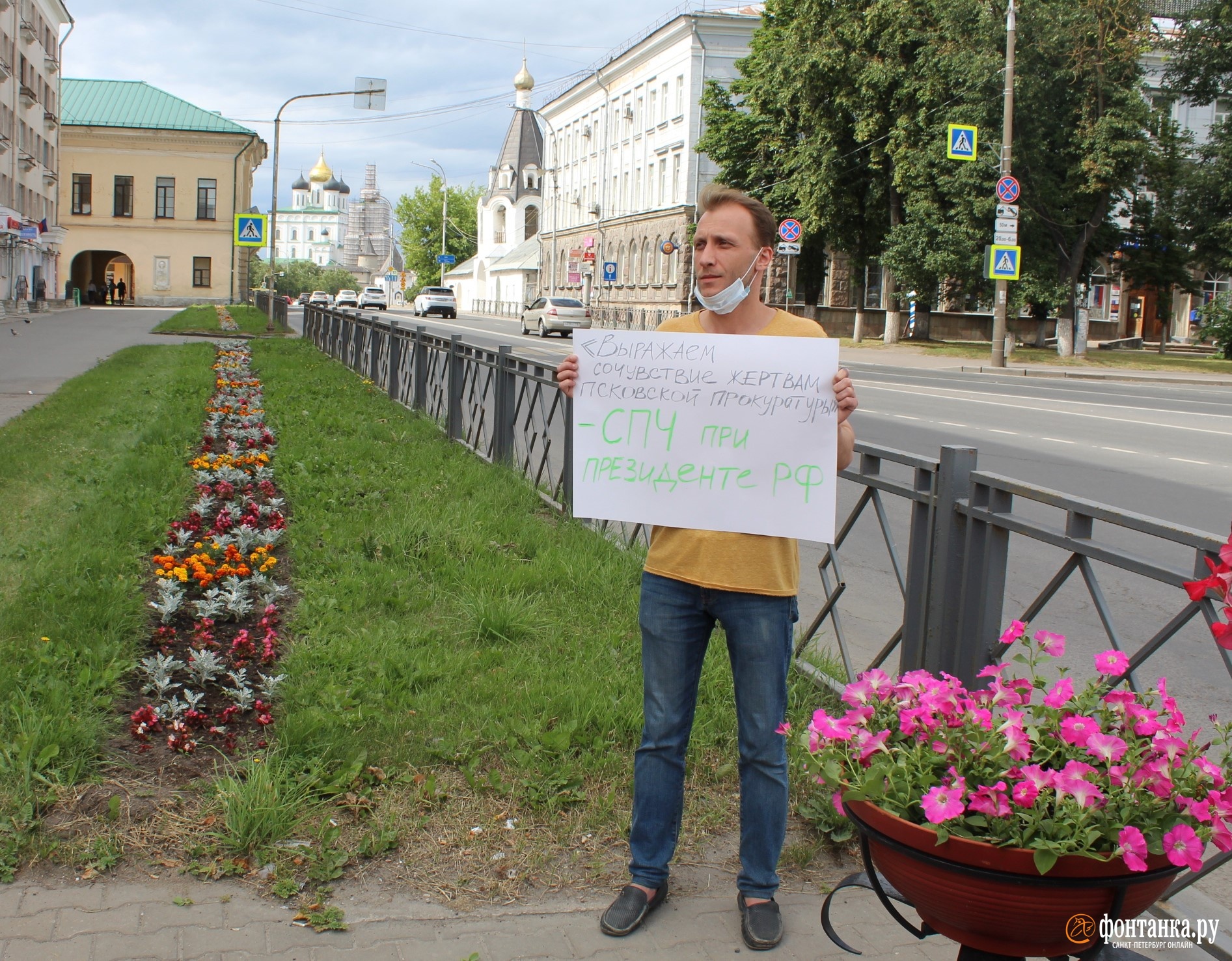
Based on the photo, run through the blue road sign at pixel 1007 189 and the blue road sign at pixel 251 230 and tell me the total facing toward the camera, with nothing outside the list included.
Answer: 2

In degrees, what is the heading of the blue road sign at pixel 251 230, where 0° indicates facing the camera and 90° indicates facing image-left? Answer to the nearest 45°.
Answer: approximately 0°

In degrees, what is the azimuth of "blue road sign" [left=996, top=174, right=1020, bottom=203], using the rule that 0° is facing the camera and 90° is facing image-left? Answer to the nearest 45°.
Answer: approximately 0°

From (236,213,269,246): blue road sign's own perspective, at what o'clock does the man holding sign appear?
The man holding sign is roughly at 12 o'clock from the blue road sign.

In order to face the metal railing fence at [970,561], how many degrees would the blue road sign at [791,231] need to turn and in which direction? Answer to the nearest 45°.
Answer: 0° — it already faces it

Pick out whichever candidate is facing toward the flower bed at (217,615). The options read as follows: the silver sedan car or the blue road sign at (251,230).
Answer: the blue road sign

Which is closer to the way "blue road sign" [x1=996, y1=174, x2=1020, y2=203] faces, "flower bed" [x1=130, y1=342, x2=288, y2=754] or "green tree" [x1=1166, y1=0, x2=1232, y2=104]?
the flower bed

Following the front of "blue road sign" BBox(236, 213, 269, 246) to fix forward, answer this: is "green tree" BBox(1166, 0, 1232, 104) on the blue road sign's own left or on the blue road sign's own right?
on the blue road sign's own left
